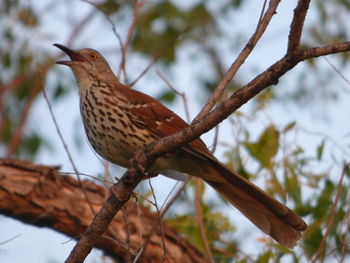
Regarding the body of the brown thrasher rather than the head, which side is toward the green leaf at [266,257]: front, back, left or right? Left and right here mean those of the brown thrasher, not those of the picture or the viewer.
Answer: back

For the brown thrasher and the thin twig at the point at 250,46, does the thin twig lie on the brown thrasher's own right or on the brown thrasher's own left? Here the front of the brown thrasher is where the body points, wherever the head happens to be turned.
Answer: on the brown thrasher's own left

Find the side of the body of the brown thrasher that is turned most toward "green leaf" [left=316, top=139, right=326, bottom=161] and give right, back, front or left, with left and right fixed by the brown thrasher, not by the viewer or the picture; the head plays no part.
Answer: back

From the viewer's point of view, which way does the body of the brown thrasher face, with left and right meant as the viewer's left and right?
facing to the left of the viewer
